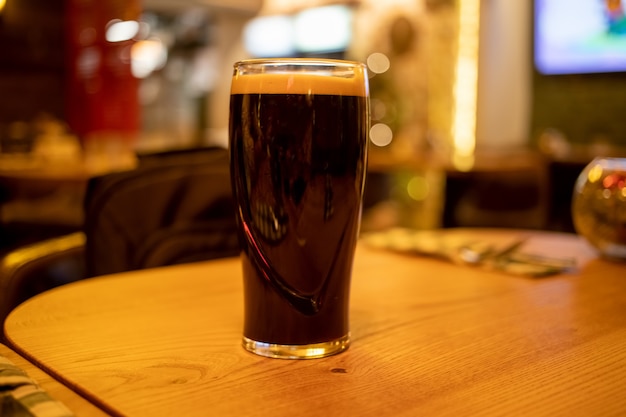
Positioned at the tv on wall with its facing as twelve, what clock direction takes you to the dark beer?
The dark beer is roughly at 12 o'clock from the tv on wall.

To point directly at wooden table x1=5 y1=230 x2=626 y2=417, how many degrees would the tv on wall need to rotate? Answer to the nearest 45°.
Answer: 0° — it already faces it

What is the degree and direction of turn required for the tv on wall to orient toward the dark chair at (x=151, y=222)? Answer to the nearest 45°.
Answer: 0° — it already faces it

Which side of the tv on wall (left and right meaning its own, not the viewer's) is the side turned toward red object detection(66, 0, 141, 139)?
right

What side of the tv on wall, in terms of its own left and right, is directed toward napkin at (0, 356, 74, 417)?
front

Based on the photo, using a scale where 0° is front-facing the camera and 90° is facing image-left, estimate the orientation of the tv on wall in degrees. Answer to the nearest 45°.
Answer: approximately 0°

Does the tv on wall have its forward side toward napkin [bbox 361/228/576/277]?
yes
